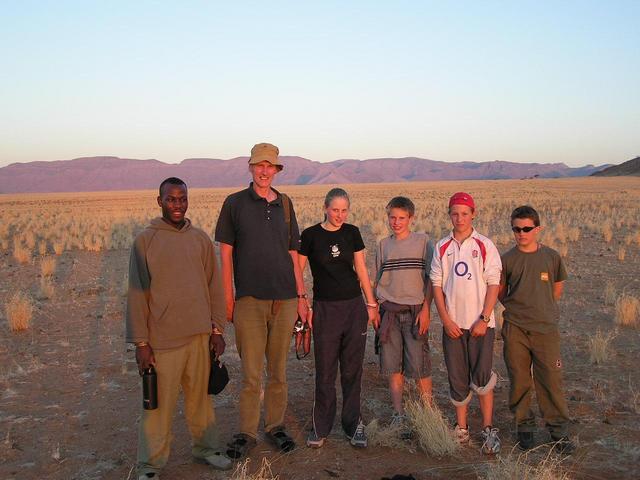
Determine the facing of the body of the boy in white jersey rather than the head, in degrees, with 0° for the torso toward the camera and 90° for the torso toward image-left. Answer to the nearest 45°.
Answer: approximately 0°

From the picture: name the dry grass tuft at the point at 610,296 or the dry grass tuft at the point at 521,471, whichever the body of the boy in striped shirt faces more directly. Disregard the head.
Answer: the dry grass tuft at the point at 521,471

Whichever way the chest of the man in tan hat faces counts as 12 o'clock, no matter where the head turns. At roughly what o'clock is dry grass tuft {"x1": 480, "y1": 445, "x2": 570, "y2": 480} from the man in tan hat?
The dry grass tuft is roughly at 10 o'clock from the man in tan hat.

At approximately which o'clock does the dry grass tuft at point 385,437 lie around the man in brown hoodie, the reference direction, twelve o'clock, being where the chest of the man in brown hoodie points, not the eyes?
The dry grass tuft is roughly at 10 o'clock from the man in brown hoodie.

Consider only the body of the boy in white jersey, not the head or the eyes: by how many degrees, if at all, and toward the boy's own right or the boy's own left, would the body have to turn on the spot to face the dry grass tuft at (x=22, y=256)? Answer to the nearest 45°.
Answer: approximately 135° to the boy's own right

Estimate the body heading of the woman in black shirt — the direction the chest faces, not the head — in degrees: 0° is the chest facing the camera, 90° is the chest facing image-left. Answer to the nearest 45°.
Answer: approximately 0°

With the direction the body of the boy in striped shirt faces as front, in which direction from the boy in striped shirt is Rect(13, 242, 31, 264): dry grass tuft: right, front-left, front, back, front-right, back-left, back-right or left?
back-right

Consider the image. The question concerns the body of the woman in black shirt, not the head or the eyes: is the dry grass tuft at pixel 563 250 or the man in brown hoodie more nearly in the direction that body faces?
the man in brown hoodie
